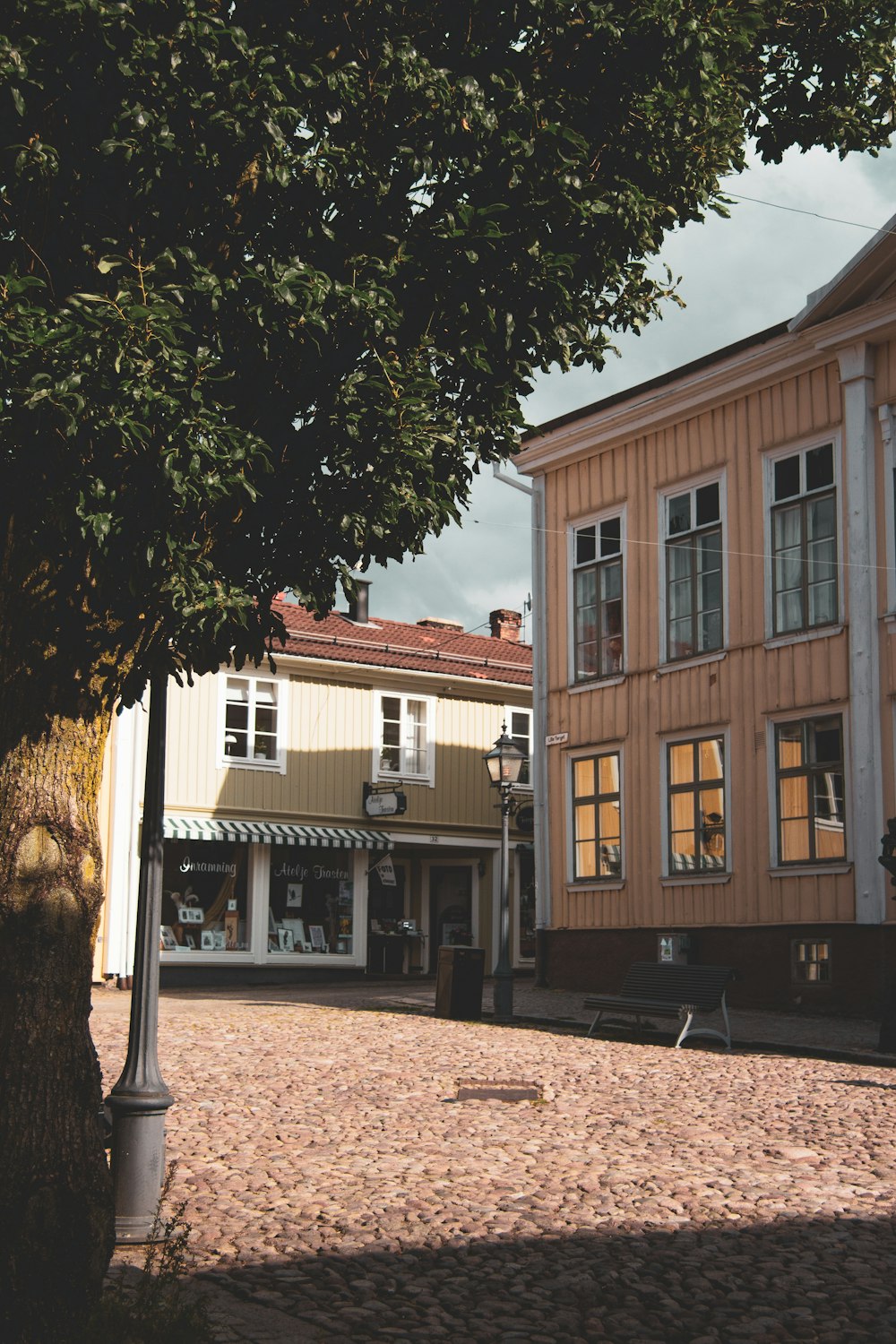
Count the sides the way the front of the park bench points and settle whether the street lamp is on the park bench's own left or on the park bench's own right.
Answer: on the park bench's own right

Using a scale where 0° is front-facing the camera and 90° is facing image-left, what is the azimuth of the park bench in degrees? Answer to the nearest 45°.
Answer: approximately 45°

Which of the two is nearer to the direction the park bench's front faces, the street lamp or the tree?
the tree

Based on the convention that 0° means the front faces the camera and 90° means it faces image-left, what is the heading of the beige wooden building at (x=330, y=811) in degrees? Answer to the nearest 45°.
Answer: approximately 0°

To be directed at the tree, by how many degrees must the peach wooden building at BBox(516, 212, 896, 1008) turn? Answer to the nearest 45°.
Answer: approximately 45° to its left

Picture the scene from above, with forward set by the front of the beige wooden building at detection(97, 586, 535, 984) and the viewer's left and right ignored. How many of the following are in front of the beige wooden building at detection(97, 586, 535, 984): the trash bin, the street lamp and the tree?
3

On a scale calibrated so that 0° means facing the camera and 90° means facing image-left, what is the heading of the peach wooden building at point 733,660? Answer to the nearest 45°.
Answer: approximately 45°

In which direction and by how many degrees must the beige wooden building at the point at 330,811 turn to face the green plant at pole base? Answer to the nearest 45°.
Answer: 0° — it already faces it

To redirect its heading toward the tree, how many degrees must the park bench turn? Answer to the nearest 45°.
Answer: approximately 45° to its left
